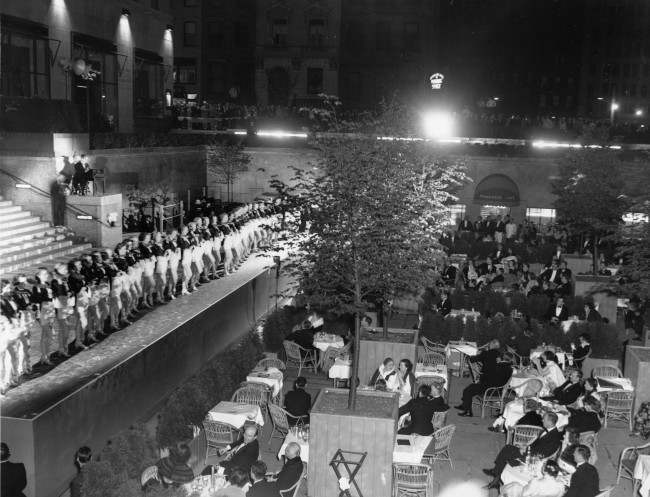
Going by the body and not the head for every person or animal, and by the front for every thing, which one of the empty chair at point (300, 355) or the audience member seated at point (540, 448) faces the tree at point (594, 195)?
the empty chair

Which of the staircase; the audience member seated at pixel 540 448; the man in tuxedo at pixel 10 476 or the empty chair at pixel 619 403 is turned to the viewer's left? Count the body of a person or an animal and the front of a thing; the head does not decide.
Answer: the audience member seated

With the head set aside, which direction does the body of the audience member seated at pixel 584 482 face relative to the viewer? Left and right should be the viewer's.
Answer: facing away from the viewer and to the left of the viewer

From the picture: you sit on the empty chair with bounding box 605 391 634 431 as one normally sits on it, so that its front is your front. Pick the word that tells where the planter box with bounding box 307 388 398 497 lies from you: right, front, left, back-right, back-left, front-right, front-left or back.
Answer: back-left

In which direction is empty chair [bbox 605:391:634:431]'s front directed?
away from the camera

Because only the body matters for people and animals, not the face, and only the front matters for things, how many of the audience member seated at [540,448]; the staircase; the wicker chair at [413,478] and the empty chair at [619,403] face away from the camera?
2

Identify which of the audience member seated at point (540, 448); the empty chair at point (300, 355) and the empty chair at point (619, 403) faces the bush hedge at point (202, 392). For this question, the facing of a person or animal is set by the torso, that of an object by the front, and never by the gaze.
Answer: the audience member seated

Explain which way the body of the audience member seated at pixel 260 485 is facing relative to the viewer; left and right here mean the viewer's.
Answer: facing away from the viewer and to the left of the viewer

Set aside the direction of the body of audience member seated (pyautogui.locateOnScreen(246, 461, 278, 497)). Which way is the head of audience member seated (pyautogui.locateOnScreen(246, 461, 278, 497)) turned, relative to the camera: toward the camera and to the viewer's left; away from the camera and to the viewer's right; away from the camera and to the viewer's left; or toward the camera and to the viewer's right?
away from the camera and to the viewer's left

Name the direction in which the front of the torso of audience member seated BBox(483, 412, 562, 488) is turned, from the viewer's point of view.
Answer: to the viewer's left
